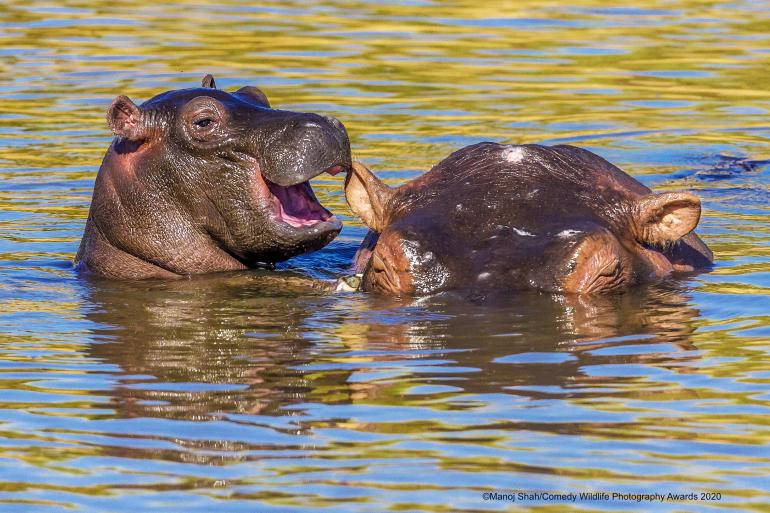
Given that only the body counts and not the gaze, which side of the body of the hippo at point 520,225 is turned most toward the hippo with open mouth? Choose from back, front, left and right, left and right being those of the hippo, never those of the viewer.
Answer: right

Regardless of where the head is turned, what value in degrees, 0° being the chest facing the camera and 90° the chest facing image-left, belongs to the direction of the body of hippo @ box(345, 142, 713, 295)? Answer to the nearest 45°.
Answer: approximately 0°
